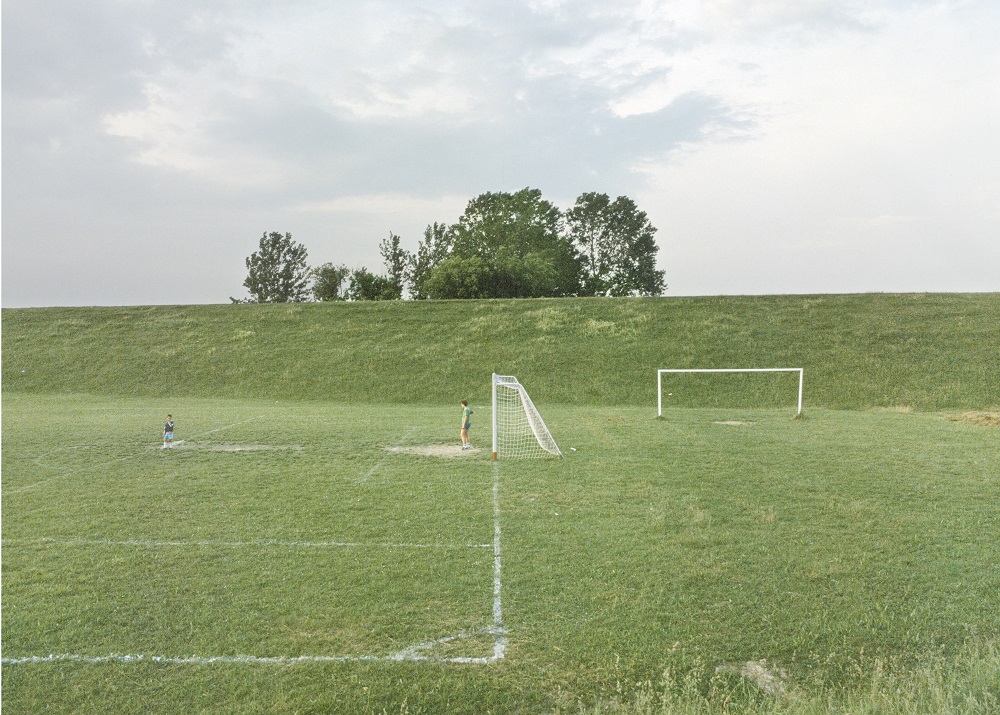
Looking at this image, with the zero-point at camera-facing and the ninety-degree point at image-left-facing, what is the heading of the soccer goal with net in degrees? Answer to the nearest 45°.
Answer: approximately 90°
